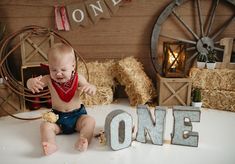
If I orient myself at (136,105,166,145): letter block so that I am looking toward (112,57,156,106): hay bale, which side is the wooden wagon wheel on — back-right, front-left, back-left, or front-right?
front-right

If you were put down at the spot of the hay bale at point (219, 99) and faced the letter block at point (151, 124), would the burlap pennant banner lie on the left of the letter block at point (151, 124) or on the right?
right

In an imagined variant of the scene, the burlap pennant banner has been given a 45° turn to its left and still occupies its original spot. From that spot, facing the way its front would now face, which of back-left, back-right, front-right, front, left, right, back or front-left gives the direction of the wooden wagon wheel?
front-left

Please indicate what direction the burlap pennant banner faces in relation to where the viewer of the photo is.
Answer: facing the viewer

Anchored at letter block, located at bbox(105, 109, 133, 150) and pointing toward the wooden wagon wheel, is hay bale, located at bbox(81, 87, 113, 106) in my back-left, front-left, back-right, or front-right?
front-left

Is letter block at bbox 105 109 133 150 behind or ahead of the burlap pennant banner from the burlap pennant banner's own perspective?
ahead

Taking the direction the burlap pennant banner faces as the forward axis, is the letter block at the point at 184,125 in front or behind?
in front

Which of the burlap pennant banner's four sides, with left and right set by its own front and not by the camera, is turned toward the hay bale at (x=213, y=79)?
left

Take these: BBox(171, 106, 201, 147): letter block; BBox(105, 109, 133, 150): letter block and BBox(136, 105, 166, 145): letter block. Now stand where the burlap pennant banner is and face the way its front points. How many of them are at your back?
0

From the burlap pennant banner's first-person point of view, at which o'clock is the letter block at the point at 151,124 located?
The letter block is roughly at 11 o'clock from the burlap pennant banner.
